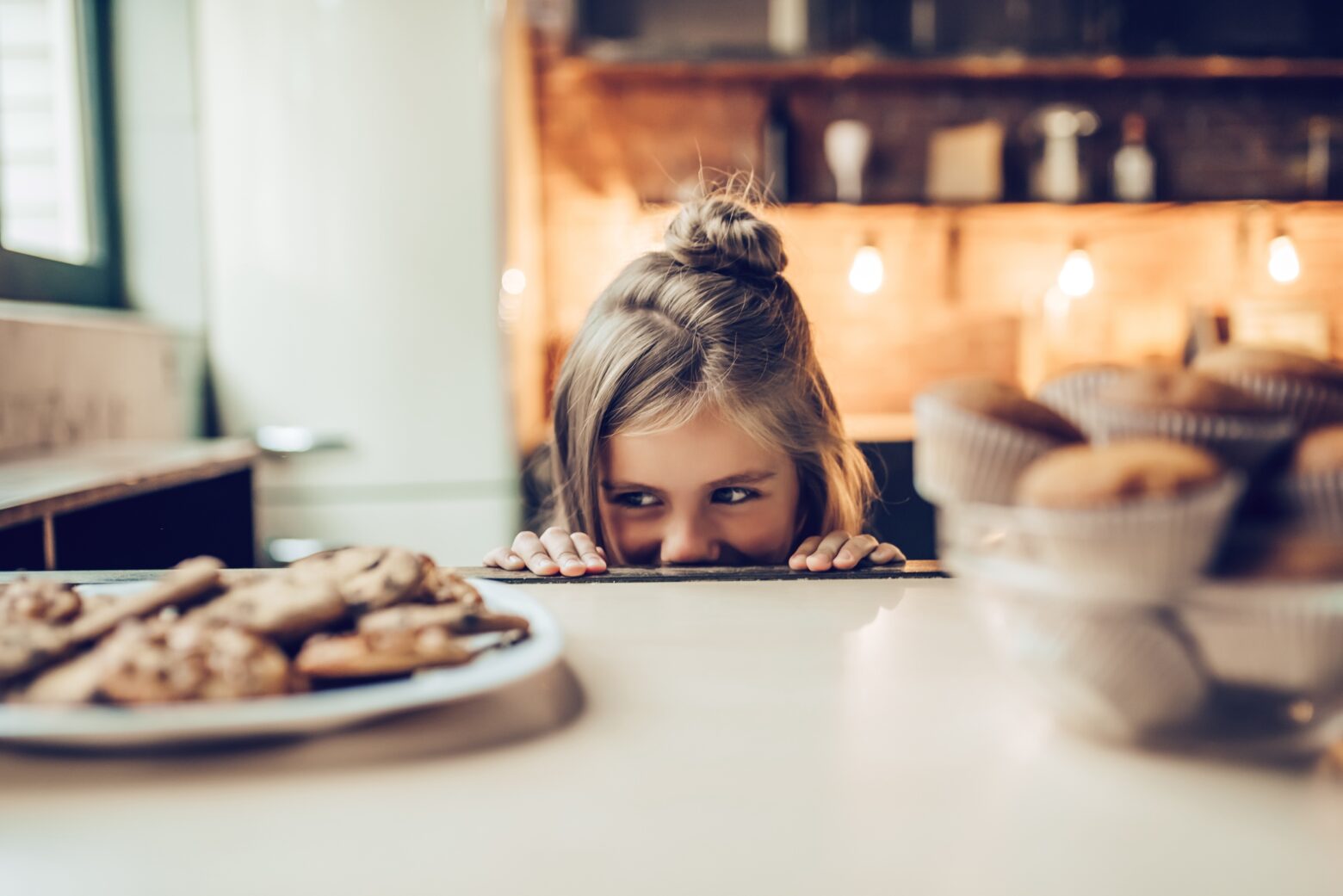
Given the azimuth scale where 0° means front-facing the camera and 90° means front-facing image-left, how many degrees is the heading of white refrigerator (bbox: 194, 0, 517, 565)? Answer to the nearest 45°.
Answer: approximately 0°

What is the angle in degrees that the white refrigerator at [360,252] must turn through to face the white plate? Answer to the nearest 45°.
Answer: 0° — it already faces it

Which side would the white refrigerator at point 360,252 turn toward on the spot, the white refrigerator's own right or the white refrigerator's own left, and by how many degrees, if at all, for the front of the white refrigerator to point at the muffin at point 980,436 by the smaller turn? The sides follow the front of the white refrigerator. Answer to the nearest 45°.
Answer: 0° — it already faces it

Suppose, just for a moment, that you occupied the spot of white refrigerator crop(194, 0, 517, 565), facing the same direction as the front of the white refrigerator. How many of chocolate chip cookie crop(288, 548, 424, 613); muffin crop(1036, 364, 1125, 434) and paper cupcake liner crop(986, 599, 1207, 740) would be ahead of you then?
3

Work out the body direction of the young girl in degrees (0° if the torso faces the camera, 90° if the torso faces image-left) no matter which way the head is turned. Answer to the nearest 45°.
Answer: approximately 0°

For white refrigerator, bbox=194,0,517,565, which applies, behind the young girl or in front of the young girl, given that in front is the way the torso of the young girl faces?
behind

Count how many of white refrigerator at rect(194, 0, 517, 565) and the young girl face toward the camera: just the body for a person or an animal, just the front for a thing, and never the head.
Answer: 2

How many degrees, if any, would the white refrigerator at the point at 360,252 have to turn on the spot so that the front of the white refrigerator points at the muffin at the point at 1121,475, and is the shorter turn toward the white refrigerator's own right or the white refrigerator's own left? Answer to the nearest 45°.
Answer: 0° — it already faces it

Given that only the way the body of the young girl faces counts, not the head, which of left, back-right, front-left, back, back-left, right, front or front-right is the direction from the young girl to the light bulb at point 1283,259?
back-left
